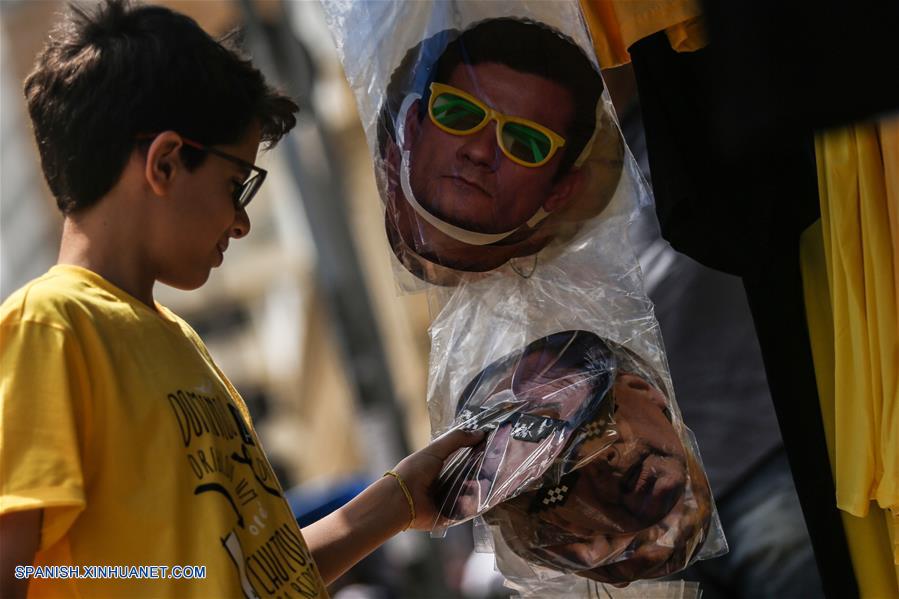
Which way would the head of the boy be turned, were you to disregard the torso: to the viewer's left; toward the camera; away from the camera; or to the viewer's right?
to the viewer's right

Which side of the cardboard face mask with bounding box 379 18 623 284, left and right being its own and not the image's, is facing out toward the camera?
front

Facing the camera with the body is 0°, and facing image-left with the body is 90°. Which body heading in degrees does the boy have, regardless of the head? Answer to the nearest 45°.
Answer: approximately 315°

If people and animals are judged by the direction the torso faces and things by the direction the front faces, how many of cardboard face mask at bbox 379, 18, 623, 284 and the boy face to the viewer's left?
0

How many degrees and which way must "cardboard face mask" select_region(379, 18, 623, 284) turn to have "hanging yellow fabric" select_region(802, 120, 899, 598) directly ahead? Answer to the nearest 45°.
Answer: approximately 45° to its left

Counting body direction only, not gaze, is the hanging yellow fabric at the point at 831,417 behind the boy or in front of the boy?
in front

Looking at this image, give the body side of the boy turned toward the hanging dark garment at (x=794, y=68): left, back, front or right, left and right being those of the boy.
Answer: front
